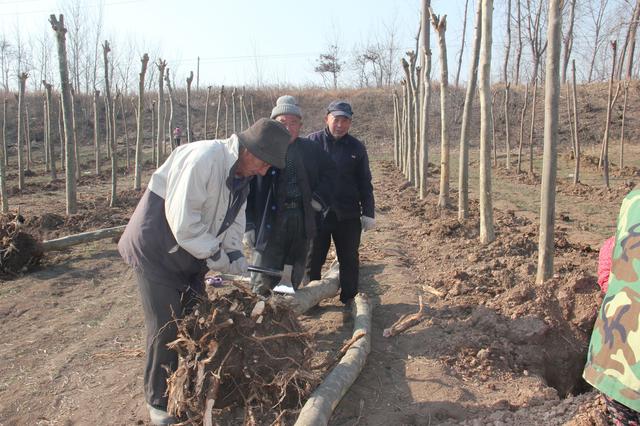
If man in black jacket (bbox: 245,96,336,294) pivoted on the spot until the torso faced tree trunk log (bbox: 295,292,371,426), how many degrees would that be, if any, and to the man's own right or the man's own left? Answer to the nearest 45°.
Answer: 0° — they already face it

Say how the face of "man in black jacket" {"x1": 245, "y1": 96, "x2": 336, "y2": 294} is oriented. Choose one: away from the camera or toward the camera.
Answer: toward the camera

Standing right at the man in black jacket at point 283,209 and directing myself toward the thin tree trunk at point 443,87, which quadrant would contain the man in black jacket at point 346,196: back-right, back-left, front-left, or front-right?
front-right

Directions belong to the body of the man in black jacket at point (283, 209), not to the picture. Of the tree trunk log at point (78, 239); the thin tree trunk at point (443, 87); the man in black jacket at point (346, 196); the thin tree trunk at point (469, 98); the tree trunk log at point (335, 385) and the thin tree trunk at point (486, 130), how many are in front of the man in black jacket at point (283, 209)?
1

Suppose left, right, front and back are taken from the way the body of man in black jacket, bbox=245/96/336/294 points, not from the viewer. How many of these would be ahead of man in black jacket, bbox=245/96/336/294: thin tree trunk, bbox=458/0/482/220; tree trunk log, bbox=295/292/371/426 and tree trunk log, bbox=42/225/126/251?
1

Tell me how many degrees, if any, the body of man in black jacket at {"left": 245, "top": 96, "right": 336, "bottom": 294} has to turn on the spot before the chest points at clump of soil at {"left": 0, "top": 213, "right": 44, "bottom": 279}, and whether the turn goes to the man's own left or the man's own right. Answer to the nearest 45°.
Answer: approximately 135° to the man's own right

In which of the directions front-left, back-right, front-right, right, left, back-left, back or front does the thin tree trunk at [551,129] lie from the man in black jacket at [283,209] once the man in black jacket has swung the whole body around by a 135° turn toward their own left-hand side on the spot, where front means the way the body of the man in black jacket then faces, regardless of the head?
front-right

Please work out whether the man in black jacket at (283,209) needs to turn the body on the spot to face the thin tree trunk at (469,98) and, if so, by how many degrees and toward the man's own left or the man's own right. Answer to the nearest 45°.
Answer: approximately 135° to the man's own left

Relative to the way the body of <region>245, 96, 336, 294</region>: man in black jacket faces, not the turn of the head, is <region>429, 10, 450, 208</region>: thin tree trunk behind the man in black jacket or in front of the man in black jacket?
behind

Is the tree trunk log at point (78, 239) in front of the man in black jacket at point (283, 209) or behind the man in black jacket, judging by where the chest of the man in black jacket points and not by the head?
behind

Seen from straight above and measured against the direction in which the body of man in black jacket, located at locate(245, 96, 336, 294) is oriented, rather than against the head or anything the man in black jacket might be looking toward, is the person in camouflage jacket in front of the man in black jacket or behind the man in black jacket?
in front

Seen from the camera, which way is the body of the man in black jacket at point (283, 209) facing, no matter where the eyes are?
toward the camera

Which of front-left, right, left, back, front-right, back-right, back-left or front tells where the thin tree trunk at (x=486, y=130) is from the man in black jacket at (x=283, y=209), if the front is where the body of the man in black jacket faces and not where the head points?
back-left

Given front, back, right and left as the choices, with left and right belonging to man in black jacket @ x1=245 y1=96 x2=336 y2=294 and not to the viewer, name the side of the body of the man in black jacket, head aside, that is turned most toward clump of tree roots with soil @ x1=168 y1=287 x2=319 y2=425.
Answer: front
